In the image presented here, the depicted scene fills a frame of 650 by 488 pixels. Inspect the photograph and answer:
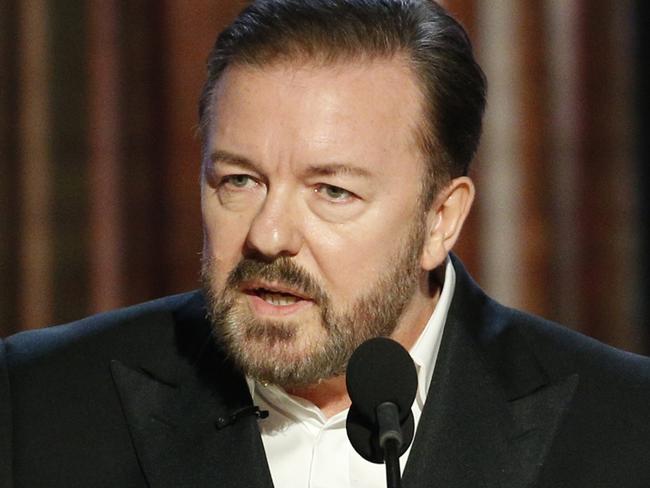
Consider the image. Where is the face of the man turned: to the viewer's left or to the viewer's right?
to the viewer's left

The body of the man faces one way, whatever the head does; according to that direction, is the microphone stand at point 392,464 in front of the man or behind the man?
in front

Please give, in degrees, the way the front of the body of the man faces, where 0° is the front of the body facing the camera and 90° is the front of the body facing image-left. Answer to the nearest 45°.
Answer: approximately 0°
